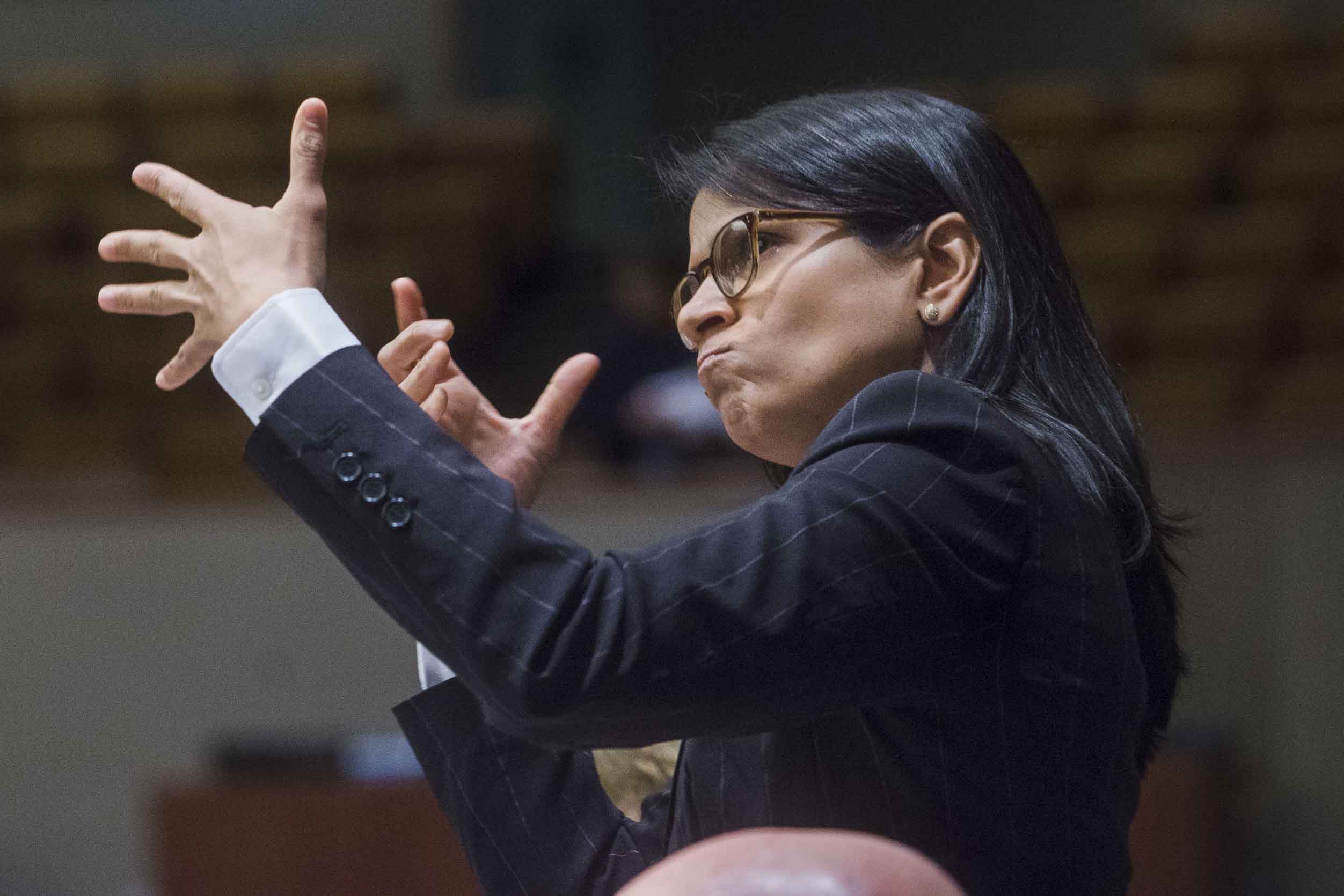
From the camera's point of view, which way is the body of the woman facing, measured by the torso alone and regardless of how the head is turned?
to the viewer's left

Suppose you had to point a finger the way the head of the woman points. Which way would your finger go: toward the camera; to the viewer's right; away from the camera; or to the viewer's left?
to the viewer's left
